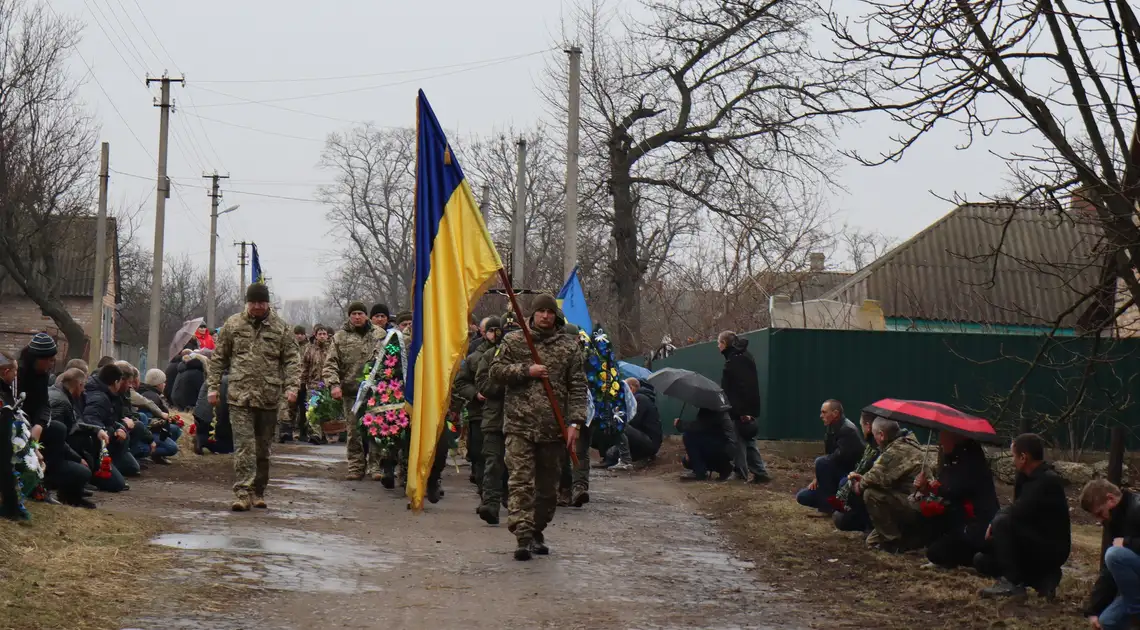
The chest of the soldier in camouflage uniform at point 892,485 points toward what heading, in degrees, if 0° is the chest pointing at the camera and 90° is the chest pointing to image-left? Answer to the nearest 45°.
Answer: approximately 90°

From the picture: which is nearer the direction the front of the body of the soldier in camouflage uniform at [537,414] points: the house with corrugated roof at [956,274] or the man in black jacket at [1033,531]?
the man in black jacket

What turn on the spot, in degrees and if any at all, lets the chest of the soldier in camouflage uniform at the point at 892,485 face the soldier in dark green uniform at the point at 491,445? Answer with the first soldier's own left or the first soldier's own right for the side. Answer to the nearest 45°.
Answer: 0° — they already face them

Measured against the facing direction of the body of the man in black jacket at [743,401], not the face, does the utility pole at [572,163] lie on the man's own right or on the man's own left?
on the man's own right

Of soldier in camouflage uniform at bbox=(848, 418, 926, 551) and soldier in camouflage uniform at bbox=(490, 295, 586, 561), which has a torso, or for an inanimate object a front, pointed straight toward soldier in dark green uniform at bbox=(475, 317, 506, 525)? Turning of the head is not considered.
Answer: soldier in camouflage uniform at bbox=(848, 418, 926, 551)

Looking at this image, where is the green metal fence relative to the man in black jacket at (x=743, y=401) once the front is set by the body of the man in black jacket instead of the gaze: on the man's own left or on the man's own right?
on the man's own right

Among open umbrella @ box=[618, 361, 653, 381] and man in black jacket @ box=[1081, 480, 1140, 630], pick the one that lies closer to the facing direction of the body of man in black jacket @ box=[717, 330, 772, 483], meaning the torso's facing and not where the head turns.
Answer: the open umbrella

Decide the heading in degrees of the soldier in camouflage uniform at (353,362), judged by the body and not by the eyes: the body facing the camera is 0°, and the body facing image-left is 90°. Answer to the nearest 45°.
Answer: approximately 0°

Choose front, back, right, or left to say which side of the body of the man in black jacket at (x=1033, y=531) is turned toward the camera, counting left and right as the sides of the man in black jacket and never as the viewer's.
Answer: left

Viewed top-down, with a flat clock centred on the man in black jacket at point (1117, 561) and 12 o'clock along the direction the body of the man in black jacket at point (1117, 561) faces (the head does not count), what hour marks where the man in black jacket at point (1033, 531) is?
the man in black jacket at point (1033, 531) is roughly at 2 o'clock from the man in black jacket at point (1117, 561).
